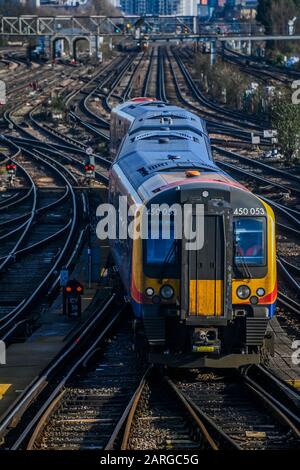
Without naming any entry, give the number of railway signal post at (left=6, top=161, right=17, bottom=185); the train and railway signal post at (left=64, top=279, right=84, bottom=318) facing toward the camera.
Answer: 3

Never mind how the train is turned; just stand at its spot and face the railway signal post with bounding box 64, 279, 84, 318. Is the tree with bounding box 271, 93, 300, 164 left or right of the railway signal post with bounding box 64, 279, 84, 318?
right

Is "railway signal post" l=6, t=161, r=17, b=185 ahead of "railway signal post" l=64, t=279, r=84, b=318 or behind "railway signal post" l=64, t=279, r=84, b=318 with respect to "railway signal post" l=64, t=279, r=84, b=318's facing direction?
behind

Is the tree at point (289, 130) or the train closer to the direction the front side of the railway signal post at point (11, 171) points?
the train

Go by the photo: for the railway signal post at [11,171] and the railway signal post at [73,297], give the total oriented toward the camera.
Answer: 2

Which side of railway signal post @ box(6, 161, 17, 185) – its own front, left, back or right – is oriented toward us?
front

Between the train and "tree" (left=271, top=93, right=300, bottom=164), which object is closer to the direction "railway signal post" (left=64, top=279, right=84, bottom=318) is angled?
the train

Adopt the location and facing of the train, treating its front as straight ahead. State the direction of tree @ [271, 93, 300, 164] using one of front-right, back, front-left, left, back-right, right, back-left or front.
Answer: back

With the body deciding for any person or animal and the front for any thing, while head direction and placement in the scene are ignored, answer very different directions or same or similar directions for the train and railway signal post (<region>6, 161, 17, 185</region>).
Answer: same or similar directions

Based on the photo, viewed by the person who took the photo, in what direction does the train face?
facing the viewer

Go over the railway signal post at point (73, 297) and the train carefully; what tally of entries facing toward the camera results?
2

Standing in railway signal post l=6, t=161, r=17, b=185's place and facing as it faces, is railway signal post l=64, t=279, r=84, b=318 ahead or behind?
ahead

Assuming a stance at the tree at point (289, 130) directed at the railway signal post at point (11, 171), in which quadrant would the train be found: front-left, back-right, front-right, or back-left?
front-left

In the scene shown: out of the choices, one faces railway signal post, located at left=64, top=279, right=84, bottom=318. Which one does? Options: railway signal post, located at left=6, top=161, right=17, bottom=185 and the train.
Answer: railway signal post, located at left=6, top=161, right=17, bottom=185

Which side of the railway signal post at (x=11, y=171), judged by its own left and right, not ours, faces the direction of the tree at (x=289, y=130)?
left
